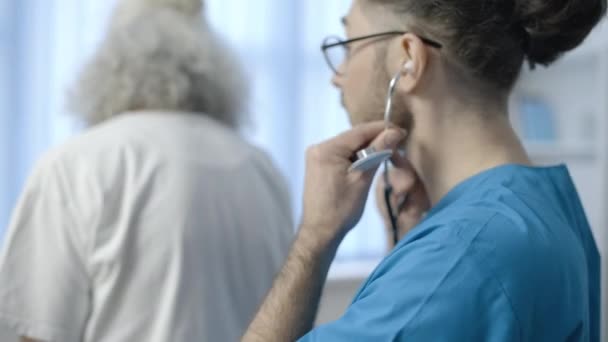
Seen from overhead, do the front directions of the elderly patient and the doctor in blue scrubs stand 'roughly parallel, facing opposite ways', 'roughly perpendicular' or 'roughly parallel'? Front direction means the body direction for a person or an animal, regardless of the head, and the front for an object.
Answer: roughly parallel

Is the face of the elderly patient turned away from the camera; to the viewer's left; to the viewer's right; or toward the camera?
away from the camera

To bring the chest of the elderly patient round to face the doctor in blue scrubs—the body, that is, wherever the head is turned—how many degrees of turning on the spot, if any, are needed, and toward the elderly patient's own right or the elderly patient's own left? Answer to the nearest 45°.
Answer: approximately 135° to the elderly patient's own right

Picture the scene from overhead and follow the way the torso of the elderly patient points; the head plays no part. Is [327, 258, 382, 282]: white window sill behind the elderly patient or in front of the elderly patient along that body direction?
in front

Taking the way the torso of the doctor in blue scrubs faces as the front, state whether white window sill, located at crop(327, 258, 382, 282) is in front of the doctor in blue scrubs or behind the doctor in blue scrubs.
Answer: in front

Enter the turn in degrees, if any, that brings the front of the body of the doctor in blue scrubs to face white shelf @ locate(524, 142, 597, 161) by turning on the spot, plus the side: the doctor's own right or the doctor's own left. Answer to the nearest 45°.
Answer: approximately 45° to the doctor's own right

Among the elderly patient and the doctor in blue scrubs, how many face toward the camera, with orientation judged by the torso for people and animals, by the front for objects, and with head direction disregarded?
0

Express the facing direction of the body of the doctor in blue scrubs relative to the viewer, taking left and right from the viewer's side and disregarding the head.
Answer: facing away from the viewer and to the left of the viewer

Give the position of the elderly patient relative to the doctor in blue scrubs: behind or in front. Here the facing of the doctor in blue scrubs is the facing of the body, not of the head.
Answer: in front

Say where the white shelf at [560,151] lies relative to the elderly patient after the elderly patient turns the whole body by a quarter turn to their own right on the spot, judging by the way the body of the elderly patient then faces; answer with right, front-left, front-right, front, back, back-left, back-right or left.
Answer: front-left

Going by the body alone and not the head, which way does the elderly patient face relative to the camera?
away from the camera
